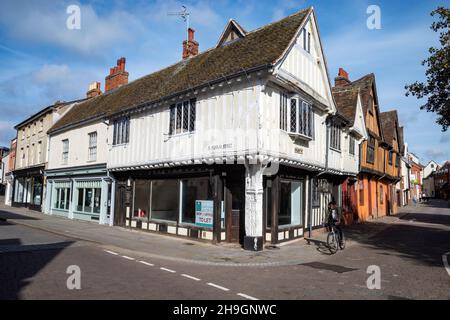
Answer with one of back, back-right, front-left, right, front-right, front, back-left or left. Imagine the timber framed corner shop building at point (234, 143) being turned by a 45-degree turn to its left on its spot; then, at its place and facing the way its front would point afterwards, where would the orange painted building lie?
back-left

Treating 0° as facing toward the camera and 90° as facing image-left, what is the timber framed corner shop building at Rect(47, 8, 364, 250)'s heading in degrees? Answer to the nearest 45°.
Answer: approximately 45°
